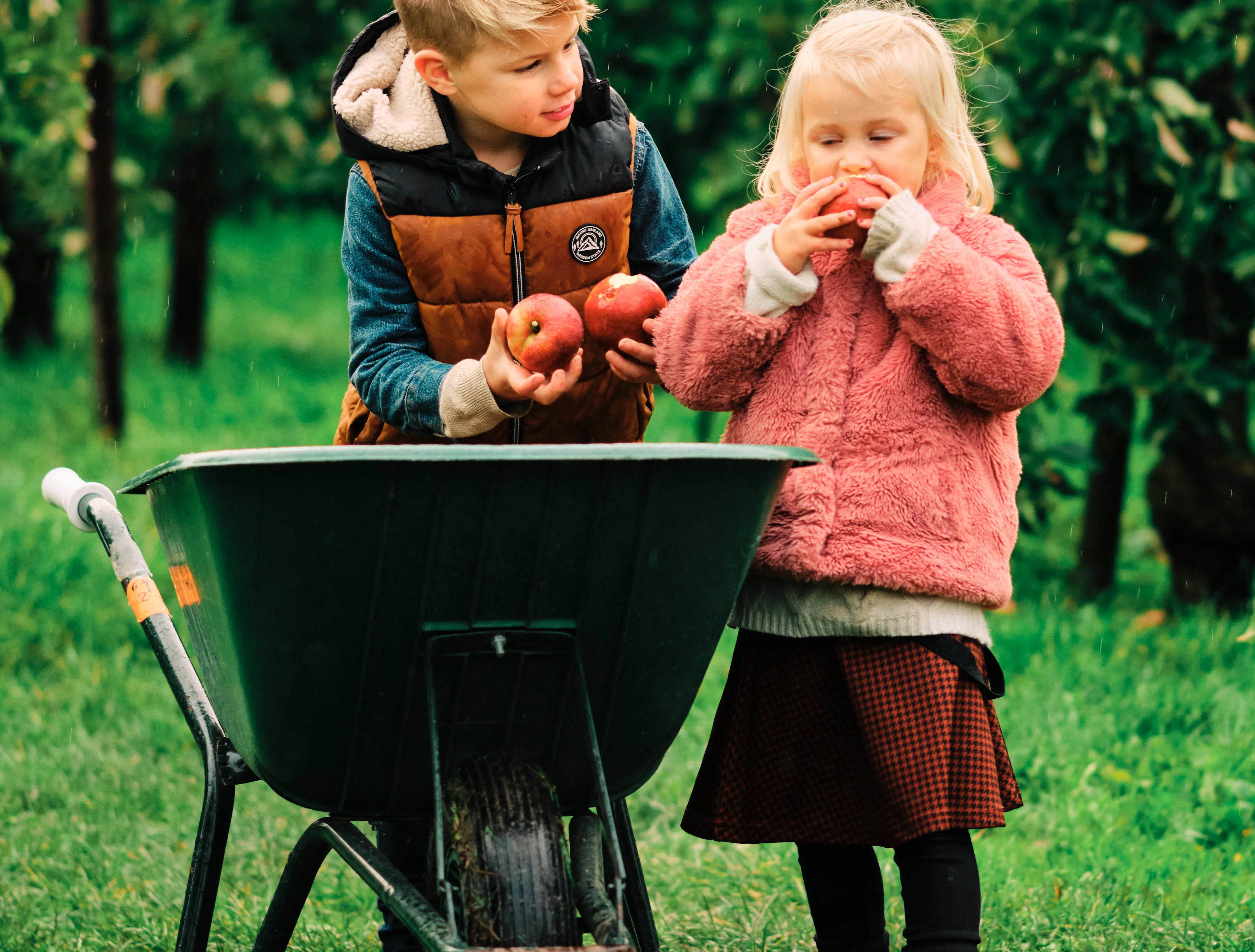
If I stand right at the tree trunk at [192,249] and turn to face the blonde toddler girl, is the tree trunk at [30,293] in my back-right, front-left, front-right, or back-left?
back-right

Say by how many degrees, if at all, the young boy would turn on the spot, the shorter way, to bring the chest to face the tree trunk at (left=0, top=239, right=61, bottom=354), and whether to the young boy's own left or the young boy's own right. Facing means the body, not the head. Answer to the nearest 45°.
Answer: approximately 180°

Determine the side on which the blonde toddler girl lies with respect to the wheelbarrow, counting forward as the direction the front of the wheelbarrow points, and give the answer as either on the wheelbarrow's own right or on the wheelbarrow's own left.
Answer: on the wheelbarrow's own left

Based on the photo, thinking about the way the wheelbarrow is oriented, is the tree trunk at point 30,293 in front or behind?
behind

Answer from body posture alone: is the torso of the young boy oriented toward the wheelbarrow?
yes

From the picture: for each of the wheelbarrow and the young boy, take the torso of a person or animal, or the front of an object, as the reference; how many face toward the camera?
2

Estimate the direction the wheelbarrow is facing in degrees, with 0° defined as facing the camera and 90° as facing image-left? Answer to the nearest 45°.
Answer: approximately 0°

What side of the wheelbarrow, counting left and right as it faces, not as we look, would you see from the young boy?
back

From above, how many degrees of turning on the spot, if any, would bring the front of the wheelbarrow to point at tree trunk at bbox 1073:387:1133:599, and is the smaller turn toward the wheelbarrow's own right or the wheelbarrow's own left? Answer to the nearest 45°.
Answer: approximately 135° to the wheelbarrow's own left

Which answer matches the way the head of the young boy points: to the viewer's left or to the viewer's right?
to the viewer's right
